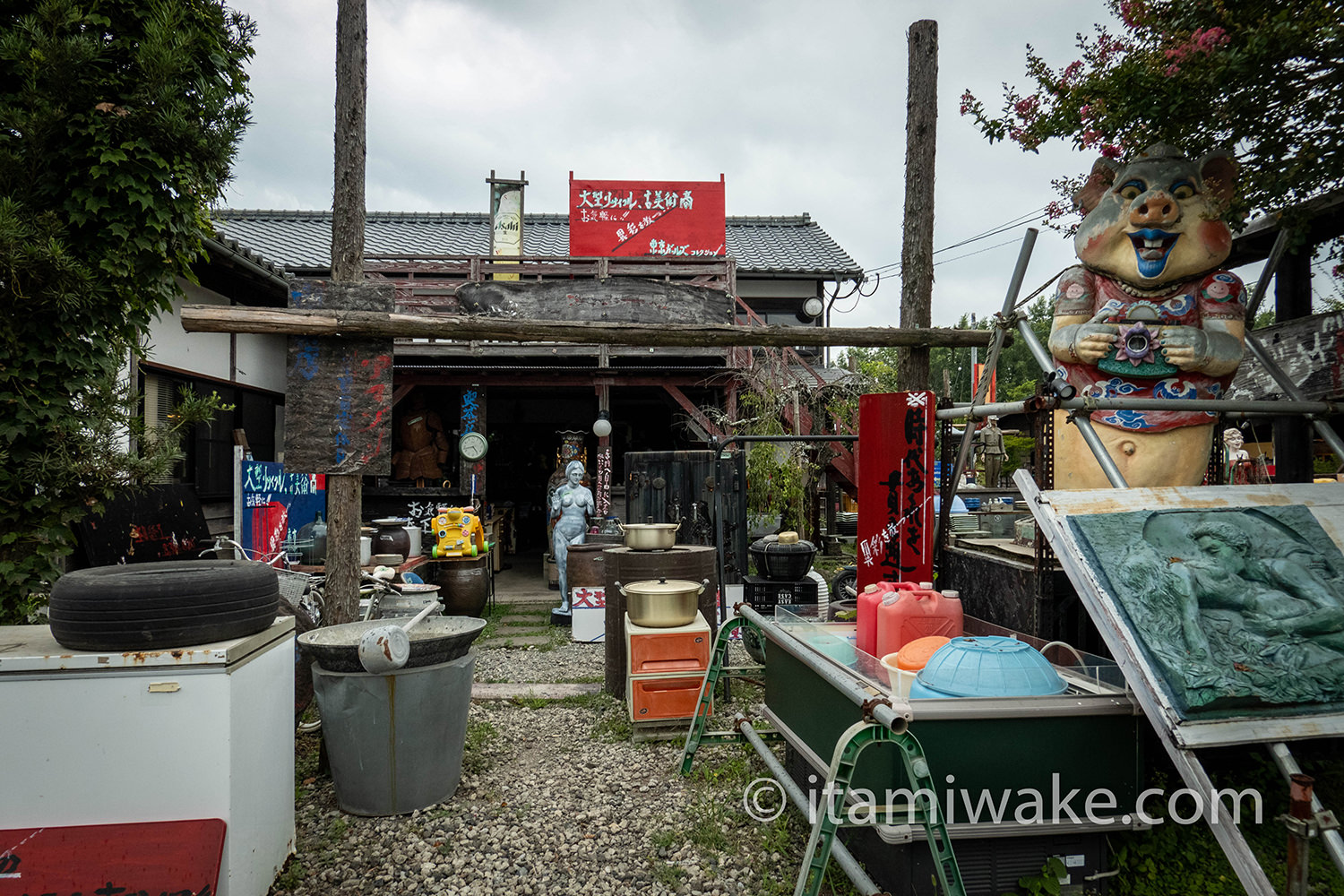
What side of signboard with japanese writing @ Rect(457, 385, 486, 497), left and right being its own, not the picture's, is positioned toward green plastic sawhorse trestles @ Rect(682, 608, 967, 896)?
front

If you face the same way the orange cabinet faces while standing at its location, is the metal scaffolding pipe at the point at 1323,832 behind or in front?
in front

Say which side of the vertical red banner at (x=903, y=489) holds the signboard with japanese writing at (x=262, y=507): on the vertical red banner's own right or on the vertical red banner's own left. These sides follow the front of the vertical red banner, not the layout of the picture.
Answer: on the vertical red banner's own right

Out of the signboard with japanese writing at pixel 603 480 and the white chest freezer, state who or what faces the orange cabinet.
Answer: the signboard with japanese writing

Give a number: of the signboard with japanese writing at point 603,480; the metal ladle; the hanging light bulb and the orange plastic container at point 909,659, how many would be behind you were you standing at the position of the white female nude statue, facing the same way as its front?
2

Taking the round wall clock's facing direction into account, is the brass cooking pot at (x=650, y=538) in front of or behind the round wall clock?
in front

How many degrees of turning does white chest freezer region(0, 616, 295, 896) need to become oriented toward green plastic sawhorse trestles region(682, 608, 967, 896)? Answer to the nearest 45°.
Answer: approximately 45° to its left

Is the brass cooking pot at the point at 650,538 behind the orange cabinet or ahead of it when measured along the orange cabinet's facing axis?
behind

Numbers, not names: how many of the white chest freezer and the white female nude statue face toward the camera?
2

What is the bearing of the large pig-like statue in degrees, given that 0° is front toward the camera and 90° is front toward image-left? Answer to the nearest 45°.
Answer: approximately 0°

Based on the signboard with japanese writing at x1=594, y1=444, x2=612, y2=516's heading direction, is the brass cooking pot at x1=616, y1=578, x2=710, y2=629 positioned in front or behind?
in front

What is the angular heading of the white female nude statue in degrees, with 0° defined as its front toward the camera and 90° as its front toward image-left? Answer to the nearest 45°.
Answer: approximately 0°
